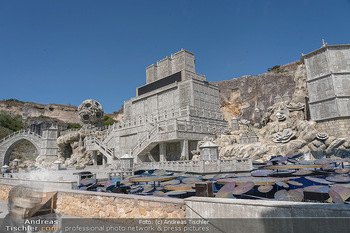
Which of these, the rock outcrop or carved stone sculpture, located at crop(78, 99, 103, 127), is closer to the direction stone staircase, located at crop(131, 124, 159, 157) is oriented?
the carved stone sculpture

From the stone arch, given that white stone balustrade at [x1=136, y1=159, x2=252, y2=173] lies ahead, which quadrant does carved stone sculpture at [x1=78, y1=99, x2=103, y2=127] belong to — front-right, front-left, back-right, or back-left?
front-left

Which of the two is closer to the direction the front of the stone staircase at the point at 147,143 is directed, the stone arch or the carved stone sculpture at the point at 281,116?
the stone arch

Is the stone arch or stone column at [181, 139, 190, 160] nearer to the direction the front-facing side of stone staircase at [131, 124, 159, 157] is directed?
the stone arch

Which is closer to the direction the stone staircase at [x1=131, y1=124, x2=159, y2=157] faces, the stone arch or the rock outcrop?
the stone arch

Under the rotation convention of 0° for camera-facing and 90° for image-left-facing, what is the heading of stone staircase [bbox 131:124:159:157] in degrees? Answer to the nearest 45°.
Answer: approximately 90°

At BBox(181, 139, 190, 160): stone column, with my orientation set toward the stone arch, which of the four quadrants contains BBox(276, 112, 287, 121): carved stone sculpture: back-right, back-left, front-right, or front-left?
back-right

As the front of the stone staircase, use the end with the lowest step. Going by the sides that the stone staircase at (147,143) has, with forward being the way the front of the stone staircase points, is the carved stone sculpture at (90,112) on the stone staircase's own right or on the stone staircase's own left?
on the stone staircase's own right

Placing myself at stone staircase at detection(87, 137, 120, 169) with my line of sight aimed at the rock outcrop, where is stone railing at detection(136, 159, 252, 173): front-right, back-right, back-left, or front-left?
front-right

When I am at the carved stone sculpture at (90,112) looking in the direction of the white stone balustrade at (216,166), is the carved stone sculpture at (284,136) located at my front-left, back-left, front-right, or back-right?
front-left

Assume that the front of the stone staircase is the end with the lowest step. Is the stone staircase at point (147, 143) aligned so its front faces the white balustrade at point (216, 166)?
no

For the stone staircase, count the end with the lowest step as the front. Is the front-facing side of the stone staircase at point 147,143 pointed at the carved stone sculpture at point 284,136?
no

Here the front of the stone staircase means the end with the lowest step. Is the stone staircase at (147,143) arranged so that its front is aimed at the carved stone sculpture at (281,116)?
no

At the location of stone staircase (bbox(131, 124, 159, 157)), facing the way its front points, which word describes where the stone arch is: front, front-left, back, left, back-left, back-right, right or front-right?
front-right

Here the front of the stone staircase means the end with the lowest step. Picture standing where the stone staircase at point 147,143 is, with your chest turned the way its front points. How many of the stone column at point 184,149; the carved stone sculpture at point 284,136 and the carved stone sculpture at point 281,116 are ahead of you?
0
